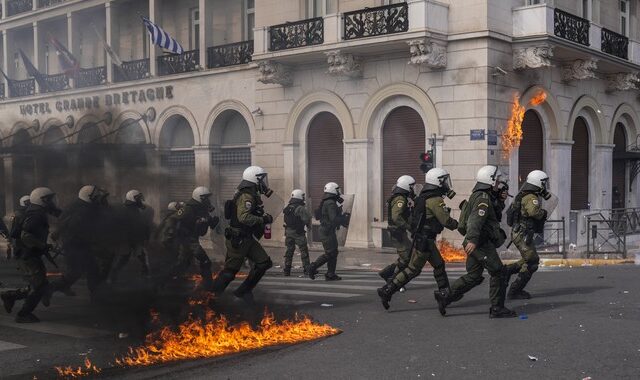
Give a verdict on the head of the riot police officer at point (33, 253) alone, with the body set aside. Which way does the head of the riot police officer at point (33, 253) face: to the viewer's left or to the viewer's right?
to the viewer's right

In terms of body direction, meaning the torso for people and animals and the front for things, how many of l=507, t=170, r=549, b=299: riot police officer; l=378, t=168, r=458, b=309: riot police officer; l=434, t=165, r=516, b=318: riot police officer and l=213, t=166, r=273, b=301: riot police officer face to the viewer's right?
4

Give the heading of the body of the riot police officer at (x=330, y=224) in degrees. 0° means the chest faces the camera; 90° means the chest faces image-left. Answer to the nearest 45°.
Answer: approximately 270°

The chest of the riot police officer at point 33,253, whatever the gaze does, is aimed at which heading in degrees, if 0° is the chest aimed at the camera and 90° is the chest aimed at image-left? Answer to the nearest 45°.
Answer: approximately 270°

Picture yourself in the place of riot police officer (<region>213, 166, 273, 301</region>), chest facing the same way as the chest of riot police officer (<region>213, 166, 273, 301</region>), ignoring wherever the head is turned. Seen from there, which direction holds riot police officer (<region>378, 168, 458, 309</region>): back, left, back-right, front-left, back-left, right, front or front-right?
front

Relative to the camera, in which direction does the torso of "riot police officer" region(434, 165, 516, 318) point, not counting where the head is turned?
to the viewer's right

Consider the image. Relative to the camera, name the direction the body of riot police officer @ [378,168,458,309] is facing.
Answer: to the viewer's right
